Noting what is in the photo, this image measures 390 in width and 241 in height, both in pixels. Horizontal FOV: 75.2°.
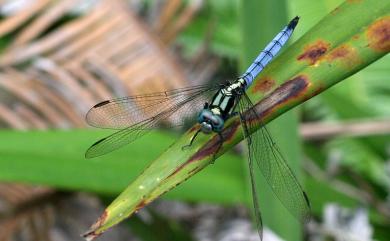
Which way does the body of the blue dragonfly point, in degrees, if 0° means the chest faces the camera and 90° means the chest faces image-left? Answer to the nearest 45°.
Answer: approximately 45°
